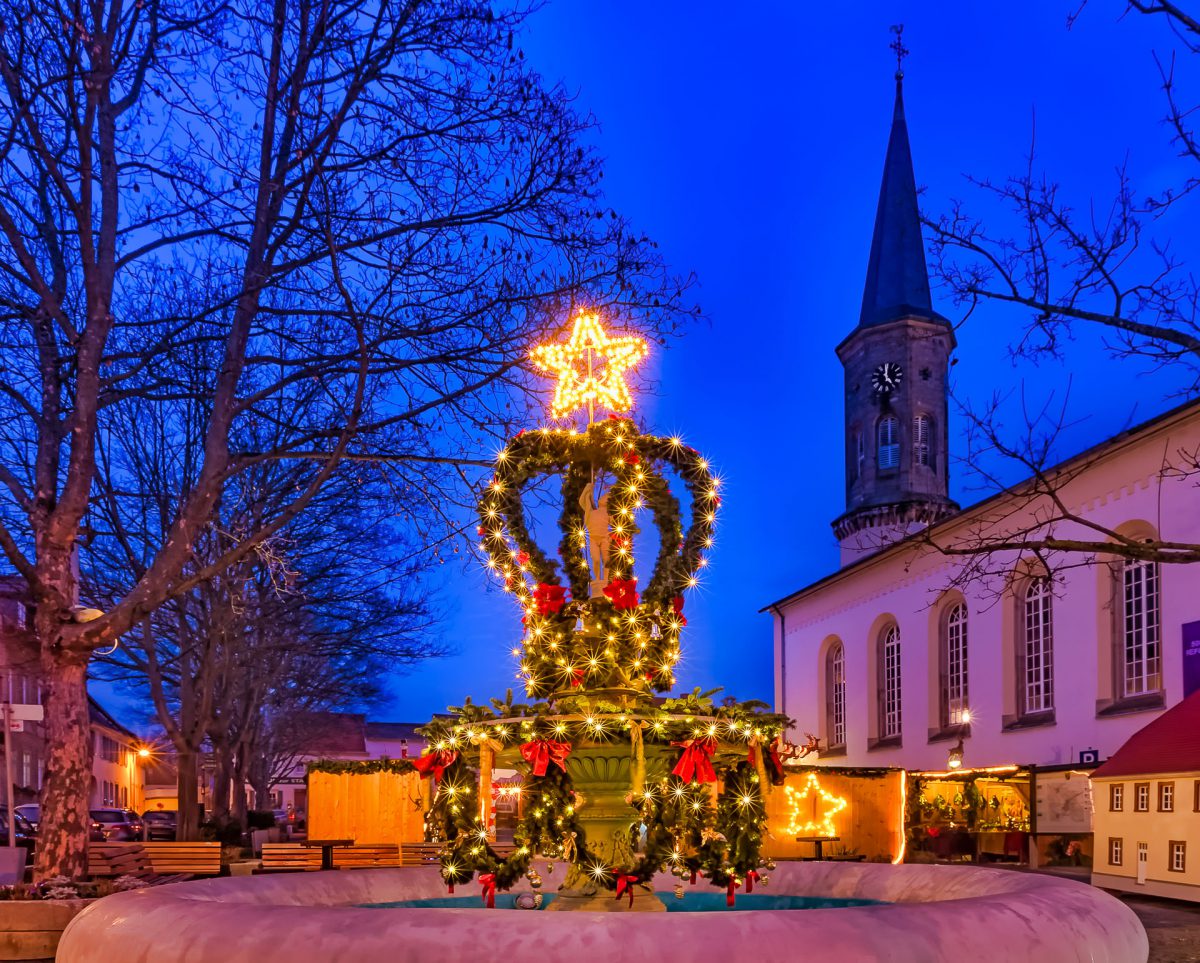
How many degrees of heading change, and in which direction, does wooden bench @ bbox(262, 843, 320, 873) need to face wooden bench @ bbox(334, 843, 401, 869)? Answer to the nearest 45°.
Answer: approximately 135° to its left

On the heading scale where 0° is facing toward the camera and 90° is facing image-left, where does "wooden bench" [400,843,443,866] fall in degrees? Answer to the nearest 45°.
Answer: approximately 0°

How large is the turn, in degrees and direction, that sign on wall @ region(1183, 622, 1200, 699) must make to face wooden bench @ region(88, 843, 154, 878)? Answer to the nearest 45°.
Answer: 0° — it already faces it

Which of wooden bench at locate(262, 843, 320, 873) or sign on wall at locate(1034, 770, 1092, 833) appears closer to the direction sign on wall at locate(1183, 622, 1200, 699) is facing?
the wooden bench
